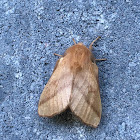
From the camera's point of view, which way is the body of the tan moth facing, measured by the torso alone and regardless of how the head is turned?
away from the camera
